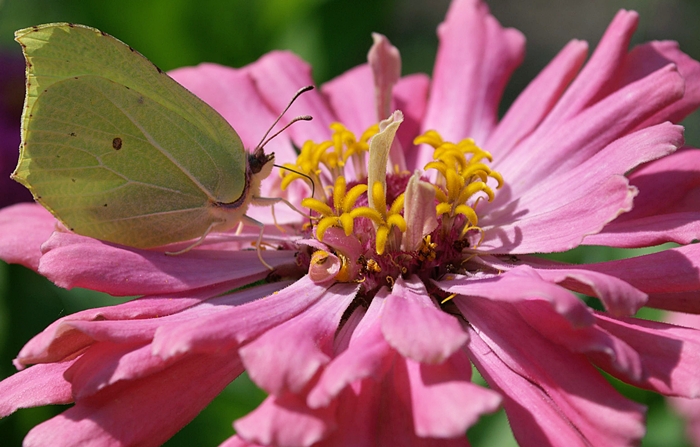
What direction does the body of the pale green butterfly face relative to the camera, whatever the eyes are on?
to the viewer's right
